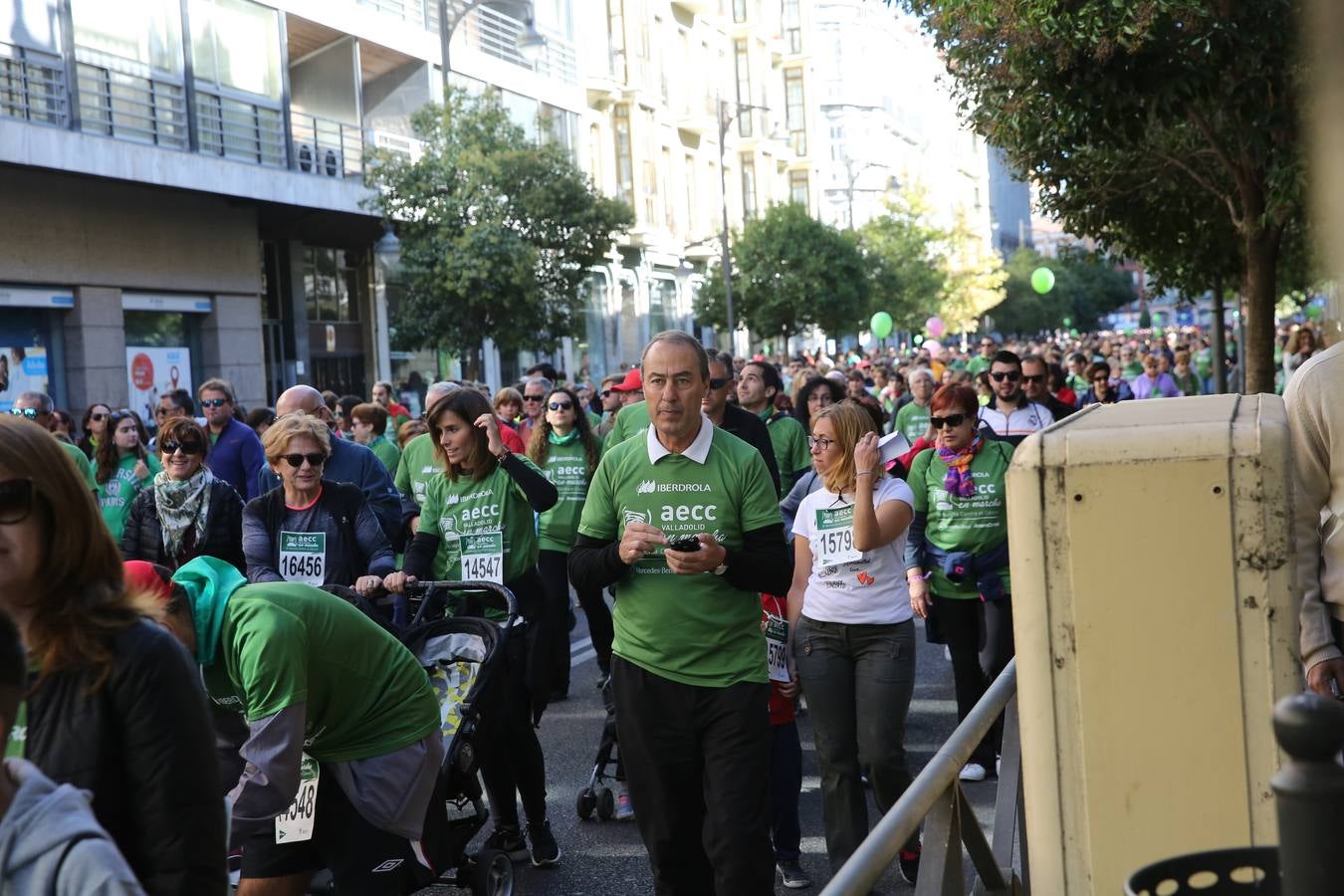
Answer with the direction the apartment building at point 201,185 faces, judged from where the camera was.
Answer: facing the viewer and to the right of the viewer

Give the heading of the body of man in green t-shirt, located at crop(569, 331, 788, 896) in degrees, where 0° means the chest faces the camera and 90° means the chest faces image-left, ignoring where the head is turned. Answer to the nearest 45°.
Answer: approximately 0°

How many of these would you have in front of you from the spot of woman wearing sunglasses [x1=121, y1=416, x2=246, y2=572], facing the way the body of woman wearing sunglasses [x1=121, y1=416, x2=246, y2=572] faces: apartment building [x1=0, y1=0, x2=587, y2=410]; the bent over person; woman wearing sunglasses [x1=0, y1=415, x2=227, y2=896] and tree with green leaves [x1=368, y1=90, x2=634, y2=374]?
2

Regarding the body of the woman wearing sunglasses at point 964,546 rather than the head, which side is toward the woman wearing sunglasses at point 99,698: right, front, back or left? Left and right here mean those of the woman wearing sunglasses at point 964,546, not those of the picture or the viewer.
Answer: front

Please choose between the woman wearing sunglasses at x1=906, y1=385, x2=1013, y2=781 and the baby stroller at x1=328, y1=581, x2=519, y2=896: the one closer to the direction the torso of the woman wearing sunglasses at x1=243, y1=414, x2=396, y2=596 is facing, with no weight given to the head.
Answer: the baby stroller

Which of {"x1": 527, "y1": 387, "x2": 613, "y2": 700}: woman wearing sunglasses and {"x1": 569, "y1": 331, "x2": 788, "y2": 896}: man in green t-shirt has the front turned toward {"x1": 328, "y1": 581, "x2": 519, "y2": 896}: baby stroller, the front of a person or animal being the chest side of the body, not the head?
the woman wearing sunglasses

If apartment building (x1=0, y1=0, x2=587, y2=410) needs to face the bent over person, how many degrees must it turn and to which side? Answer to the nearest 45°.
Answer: approximately 45° to its right

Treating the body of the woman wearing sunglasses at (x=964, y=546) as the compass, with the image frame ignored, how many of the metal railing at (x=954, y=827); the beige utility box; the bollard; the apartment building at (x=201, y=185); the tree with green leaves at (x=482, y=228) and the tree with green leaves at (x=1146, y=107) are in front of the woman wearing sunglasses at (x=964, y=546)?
3
